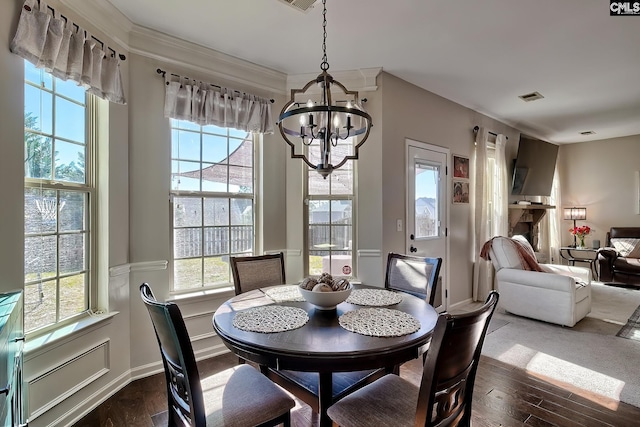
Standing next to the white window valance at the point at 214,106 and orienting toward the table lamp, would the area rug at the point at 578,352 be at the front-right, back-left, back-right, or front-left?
front-right

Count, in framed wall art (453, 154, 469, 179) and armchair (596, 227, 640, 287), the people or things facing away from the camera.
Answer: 0

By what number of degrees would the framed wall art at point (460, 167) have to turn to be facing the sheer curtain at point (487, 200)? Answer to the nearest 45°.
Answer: approximately 90° to its left

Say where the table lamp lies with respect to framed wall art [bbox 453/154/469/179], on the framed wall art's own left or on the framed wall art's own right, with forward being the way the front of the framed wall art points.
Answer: on the framed wall art's own left

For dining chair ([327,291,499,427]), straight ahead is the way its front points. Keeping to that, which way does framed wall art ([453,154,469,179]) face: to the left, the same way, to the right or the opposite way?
the opposite way

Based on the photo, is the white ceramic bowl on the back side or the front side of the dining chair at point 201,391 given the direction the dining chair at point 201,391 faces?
on the front side

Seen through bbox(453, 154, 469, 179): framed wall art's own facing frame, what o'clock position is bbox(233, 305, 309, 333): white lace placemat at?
The white lace placemat is roughly at 2 o'clock from the framed wall art.

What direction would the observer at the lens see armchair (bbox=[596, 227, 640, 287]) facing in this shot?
facing the viewer and to the left of the viewer

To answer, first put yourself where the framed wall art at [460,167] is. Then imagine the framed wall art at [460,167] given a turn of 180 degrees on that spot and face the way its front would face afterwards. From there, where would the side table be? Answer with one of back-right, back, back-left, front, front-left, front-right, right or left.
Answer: right

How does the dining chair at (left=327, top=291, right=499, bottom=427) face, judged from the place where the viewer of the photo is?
facing away from the viewer and to the left of the viewer

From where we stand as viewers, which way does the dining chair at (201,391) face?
facing away from the viewer and to the right of the viewer

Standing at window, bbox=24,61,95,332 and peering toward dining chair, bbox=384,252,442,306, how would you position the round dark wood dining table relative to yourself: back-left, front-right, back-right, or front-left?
front-right

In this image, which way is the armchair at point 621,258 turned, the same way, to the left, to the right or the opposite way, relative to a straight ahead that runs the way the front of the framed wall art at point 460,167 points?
to the right

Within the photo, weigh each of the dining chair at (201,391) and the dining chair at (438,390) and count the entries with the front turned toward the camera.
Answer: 0

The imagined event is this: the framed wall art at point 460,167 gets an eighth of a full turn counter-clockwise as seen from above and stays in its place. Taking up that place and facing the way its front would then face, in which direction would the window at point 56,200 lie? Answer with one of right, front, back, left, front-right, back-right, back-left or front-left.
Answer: back-right

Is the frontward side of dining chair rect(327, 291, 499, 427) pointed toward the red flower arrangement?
no

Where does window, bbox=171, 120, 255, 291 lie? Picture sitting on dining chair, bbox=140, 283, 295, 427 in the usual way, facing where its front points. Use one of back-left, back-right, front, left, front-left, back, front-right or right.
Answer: front-left

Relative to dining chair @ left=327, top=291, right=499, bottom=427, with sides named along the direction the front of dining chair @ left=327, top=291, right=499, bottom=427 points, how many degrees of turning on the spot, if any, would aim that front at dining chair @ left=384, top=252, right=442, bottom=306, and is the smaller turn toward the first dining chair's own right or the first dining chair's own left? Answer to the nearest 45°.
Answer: approximately 45° to the first dining chair's own right

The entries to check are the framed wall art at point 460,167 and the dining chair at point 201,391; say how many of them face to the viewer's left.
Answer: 0

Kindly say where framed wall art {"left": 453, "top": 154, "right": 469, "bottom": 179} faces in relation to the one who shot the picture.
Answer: facing the viewer and to the right of the viewer

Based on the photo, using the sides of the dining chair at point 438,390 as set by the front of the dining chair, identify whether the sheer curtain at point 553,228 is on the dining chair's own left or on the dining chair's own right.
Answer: on the dining chair's own right
